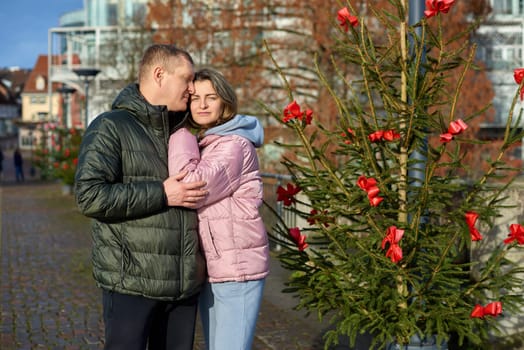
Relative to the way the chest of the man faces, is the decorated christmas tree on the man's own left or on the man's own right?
on the man's own left

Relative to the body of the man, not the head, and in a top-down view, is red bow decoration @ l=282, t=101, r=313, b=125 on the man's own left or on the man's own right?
on the man's own left

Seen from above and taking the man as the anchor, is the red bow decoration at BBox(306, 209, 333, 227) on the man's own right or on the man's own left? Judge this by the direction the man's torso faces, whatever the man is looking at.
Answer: on the man's own left

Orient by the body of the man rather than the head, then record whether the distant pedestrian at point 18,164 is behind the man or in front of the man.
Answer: behind

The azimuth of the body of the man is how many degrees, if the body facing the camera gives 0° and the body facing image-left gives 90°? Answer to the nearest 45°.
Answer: approximately 315°
